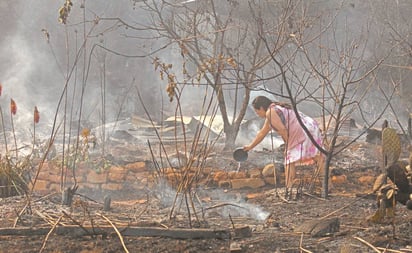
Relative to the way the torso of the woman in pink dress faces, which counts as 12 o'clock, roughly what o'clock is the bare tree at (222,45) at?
The bare tree is roughly at 2 o'clock from the woman in pink dress.

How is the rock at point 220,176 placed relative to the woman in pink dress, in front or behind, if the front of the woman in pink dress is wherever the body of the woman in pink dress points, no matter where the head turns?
in front

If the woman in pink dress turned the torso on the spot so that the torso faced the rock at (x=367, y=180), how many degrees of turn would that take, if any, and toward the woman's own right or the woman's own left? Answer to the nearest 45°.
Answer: approximately 135° to the woman's own right

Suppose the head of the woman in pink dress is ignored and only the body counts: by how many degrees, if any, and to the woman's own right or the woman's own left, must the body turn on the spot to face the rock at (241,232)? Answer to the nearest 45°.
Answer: approximately 90° to the woman's own left

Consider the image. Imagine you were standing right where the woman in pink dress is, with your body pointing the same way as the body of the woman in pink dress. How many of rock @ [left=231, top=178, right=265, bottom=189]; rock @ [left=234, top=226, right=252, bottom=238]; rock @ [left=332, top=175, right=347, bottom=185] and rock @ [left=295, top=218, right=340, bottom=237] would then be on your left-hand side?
2

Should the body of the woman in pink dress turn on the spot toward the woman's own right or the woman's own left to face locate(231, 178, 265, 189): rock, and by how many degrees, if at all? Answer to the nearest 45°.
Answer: approximately 45° to the woman's own right

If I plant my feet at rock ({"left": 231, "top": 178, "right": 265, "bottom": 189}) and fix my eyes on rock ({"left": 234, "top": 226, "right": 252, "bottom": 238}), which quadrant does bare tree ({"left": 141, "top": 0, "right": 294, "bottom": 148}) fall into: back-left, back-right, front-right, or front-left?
back-right

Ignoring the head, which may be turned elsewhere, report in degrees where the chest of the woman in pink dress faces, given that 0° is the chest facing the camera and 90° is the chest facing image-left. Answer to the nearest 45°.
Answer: approximately 90°

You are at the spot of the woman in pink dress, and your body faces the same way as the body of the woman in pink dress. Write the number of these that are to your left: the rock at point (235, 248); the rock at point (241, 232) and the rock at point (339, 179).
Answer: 2

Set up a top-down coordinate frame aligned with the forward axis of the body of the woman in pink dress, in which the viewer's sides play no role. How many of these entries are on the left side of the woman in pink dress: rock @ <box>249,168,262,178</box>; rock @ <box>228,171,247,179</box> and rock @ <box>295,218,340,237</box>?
1

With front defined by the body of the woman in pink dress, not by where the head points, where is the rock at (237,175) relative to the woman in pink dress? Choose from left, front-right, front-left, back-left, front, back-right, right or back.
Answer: front-right

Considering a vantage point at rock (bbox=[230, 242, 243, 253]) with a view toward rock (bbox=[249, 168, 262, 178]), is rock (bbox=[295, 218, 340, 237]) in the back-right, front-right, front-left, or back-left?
front-right

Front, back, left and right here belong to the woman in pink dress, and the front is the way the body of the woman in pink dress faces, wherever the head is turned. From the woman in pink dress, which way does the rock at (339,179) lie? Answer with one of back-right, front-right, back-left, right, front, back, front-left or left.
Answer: back-right

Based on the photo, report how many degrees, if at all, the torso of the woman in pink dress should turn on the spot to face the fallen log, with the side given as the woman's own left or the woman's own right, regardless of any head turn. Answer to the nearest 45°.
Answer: approximately 90° to the woman's own left

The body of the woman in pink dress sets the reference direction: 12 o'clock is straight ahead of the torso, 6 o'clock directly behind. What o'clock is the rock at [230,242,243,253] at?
The rock is roughly at 9 o'clock from the woman in pink dress.

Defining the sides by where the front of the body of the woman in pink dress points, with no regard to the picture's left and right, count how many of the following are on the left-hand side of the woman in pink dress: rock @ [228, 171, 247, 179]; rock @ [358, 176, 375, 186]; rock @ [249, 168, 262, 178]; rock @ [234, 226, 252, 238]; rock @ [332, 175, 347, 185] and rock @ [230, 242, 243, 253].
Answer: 2
